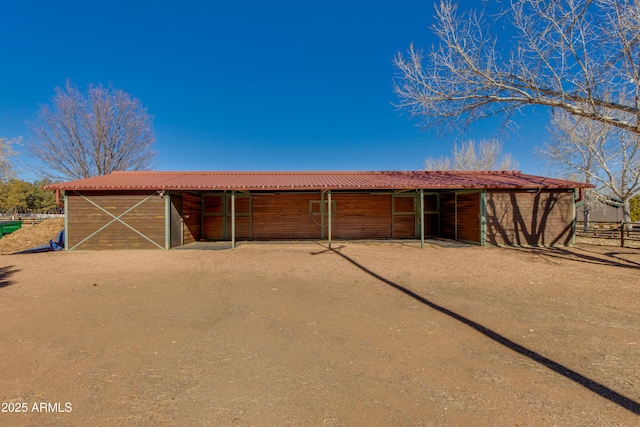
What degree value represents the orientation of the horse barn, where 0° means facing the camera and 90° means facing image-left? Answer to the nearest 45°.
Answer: approximately 0°

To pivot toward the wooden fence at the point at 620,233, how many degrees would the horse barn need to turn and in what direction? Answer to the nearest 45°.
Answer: approximately 90° to its left
